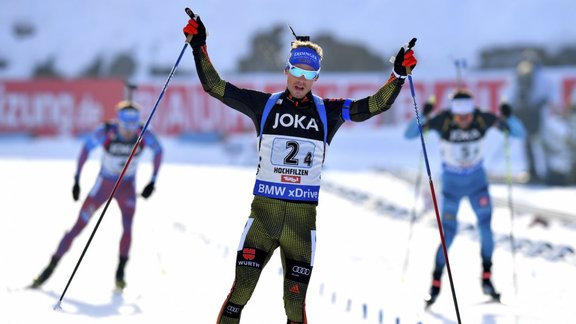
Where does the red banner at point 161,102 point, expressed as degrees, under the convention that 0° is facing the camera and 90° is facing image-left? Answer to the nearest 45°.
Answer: approximately 0°

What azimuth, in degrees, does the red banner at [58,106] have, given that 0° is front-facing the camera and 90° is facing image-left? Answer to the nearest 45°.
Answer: approximately 0°
